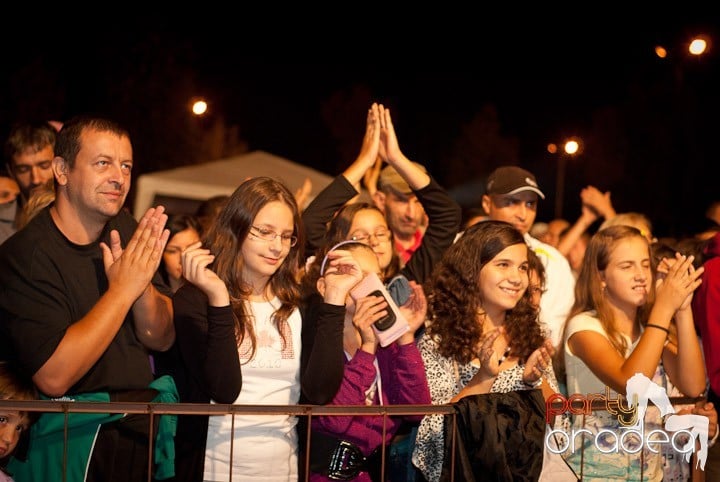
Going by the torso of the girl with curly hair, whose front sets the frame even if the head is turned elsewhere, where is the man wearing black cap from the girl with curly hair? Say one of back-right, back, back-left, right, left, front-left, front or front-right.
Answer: back-left

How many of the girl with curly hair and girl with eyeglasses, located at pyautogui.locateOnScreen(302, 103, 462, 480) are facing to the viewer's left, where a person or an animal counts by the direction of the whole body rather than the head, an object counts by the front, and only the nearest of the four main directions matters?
0

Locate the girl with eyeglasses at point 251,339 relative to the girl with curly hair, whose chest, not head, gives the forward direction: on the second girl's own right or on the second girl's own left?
on the second girl's own right

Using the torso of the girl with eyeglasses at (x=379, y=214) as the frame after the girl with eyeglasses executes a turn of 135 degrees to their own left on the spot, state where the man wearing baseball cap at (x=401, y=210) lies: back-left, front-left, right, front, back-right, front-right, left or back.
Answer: front

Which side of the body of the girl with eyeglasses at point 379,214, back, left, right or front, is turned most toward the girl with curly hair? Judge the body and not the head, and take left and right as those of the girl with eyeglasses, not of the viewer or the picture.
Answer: front

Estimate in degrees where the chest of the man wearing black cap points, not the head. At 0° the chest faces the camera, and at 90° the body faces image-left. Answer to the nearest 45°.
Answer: approximately 315°

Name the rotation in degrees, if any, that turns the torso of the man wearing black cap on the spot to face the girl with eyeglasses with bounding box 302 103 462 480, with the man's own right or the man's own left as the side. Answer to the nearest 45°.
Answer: approximately 90° to the man's own right

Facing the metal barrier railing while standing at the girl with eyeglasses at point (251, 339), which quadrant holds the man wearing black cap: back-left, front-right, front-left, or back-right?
back-left

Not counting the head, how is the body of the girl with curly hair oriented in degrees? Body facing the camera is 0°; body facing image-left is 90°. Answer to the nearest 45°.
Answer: approximately 315°

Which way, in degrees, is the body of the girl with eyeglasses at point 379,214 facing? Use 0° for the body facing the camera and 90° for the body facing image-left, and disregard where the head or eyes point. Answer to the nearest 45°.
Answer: approximately 315°
